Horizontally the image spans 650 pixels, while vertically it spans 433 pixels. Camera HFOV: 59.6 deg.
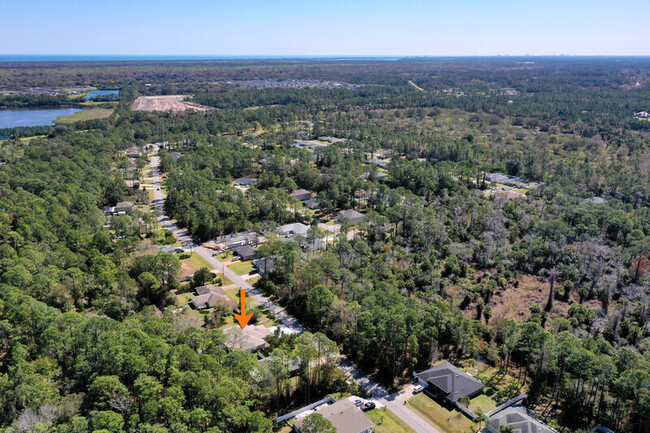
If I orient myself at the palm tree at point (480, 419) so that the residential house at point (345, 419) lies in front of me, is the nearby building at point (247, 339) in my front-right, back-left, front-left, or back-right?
front-right

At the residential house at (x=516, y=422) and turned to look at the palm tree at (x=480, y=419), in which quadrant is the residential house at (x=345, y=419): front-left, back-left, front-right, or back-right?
front-left

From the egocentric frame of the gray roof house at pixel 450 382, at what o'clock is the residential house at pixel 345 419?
The residential house is roughly at 12 o'clock from the gray roof house.

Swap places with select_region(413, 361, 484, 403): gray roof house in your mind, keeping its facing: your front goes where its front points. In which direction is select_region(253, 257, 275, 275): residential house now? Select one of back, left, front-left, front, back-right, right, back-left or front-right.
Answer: right

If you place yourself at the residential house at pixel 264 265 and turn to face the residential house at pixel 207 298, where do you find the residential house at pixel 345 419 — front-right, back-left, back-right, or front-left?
front-left

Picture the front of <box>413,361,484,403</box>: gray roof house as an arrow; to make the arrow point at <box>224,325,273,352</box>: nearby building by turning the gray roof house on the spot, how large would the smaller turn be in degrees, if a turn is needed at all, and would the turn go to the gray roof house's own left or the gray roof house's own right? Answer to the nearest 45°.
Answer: approximately 45° to the gray roof house's own right

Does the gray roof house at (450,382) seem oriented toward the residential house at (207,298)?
no

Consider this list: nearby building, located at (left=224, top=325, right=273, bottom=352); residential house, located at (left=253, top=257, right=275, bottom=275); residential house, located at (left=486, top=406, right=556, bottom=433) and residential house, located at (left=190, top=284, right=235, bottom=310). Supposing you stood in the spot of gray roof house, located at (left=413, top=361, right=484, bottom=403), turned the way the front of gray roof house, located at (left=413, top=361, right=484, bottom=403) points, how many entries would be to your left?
1

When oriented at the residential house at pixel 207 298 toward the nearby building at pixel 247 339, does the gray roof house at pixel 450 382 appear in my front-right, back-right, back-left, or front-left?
front-left

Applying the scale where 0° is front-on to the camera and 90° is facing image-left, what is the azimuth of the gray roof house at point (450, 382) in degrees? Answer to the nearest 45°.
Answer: approximately 45°

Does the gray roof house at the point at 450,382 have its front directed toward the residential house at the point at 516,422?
no

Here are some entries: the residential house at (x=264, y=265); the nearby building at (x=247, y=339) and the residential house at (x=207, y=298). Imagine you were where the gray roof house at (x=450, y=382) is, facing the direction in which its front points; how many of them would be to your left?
0

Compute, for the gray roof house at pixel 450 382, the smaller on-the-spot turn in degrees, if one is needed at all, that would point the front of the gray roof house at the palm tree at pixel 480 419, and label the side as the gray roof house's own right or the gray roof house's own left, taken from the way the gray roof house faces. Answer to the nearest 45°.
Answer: approximately 90° to the gray roof house's own left

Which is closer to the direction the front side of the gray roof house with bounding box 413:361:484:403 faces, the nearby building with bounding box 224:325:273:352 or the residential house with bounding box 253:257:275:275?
the nearby building

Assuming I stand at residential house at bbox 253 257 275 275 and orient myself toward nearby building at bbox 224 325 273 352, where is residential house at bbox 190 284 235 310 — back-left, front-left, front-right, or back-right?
front-right

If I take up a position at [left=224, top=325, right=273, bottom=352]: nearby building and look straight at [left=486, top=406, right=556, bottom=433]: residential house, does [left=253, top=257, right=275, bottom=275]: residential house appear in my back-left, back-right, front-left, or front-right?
back-left
